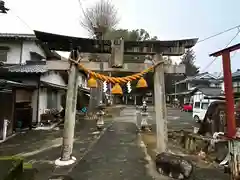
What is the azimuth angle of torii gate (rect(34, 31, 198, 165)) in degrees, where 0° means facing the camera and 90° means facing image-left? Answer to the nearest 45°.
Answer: approximately 0°

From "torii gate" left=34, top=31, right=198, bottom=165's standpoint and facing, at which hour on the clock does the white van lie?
The white van is roughly at 7 o'clock from the torii gate.

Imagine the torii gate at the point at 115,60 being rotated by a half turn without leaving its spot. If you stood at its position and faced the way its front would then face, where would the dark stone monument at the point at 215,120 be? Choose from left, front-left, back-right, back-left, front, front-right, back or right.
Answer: front-right
